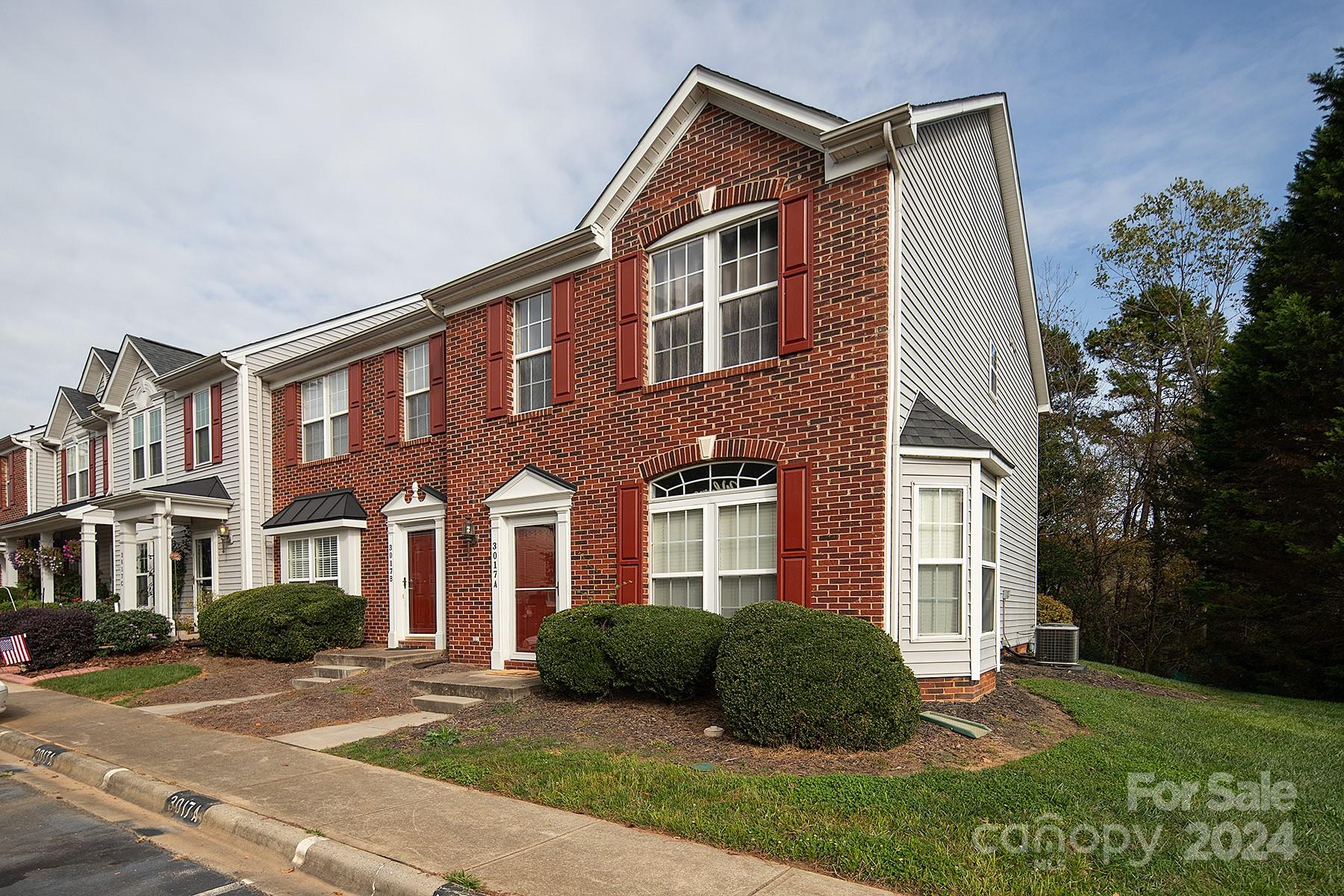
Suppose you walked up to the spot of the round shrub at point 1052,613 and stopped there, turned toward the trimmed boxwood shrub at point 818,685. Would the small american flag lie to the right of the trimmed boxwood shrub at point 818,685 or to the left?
right

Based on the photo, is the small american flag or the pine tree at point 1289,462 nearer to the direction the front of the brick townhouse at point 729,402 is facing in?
the small american flag

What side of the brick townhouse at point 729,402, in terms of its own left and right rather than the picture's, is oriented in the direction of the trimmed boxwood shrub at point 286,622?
right

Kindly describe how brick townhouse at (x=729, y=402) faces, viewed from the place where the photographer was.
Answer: facing the viewer and to the left of the viewer

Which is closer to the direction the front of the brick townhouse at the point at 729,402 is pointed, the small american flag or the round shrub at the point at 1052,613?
the small american flag

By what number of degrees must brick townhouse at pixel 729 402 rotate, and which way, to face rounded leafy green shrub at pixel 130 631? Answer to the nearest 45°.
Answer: approximately 90° to its right

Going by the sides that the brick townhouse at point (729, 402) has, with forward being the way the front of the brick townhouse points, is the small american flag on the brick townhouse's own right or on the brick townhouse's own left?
on the brick townhouse's own right

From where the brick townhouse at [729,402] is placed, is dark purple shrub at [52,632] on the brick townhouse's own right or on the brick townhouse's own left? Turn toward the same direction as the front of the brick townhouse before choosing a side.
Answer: on the brick townhouse's own right
